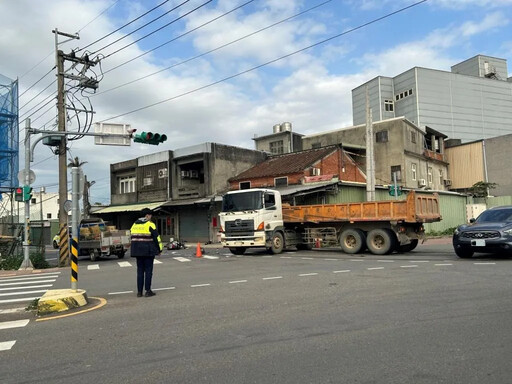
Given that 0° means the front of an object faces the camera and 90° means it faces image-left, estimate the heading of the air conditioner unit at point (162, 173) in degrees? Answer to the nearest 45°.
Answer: approximately 45°

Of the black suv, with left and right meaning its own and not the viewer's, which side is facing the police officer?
front

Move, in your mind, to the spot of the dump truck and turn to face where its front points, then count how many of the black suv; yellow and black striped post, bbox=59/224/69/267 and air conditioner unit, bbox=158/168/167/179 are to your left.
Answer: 1

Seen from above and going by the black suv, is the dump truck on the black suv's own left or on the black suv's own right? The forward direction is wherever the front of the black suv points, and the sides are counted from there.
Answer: on the black suv's own right

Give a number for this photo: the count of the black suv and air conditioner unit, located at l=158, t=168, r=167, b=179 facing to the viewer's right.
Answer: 0

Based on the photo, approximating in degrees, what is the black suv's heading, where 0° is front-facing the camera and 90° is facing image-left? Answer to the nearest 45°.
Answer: approximately 45°

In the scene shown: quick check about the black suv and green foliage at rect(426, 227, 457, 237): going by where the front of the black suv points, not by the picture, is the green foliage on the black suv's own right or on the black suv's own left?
on the black suv's own right

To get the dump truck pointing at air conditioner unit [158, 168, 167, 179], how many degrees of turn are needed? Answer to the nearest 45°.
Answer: approximately 90° to its right

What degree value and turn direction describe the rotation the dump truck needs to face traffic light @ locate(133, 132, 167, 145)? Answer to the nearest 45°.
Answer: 0° — it already faces it

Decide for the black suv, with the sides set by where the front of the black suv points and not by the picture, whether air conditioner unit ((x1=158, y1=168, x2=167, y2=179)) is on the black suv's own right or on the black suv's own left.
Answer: on the black suv's own right

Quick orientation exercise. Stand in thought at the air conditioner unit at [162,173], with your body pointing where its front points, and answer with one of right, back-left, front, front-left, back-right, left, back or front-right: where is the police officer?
front-left
